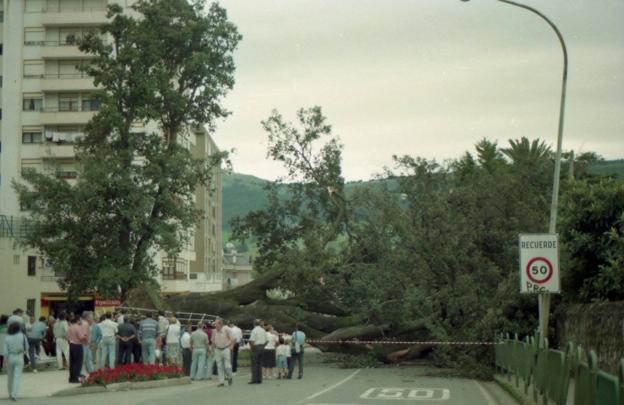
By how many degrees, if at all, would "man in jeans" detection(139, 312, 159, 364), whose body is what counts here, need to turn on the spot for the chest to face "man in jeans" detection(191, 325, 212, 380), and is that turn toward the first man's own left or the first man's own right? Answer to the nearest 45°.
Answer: approximately 90° to the first man's own right

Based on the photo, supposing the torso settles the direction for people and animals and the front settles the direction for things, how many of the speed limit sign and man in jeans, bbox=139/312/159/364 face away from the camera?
1

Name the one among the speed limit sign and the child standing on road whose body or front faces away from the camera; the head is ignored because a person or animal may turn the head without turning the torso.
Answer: the child standing on road

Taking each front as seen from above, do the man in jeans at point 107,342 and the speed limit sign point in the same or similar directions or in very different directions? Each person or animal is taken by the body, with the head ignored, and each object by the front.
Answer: very different directions

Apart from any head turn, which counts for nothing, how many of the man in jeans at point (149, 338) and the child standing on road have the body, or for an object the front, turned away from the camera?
2

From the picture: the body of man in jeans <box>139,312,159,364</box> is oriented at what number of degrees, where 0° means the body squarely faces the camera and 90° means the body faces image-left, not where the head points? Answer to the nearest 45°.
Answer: approximately 180°

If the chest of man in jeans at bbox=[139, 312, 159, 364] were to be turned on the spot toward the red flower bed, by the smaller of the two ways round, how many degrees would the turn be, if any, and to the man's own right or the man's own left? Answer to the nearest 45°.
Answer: approximately 180°

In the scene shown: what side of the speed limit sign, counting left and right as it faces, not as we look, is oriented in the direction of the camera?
front

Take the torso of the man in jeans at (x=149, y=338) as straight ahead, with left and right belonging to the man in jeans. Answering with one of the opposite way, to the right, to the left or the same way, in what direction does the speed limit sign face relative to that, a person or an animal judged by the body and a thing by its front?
the opposite way

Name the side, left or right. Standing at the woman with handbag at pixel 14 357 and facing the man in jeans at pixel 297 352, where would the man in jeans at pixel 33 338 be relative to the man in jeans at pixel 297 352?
left

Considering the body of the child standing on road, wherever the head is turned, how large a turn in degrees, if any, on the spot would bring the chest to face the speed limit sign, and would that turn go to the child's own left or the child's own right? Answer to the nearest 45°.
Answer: approximately 135° to the child's own right

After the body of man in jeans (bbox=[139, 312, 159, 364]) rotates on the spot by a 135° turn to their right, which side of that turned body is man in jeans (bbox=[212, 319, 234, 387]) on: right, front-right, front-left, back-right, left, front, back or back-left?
front

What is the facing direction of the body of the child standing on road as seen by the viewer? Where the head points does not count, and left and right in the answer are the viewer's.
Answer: facing away from the viewer

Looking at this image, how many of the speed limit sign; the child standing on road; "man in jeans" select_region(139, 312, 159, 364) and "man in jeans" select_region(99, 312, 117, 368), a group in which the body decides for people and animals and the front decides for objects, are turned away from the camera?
3

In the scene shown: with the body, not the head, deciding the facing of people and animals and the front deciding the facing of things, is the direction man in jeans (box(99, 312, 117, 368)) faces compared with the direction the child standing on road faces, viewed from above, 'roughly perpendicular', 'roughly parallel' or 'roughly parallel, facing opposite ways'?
roughly parallel

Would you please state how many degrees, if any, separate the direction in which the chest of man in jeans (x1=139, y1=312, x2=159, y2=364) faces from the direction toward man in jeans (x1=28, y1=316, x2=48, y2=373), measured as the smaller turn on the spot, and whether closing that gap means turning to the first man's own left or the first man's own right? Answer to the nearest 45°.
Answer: approximately 45° to the first man's own left
